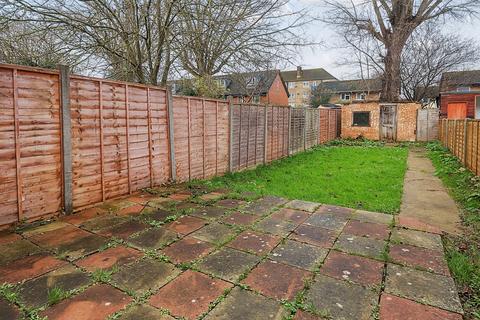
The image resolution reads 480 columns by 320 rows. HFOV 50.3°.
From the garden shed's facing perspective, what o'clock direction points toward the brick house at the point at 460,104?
The brick house is roughly at 8 o'clock from the garden shed.

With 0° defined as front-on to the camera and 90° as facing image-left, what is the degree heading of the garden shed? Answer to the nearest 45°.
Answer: approximately 0°

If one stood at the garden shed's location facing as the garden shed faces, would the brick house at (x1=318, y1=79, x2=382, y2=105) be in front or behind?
behind

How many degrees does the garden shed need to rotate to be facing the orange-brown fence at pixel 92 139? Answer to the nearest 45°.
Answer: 0° — it already faces it
